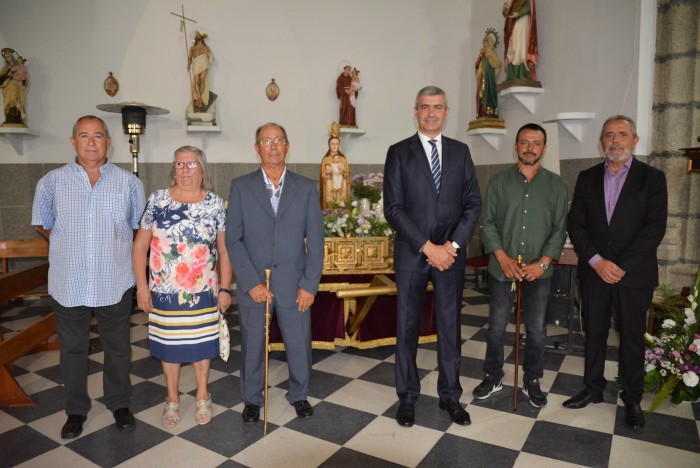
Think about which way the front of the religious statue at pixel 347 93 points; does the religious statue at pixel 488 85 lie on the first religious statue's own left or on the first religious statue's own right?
on the first religious statue's own left

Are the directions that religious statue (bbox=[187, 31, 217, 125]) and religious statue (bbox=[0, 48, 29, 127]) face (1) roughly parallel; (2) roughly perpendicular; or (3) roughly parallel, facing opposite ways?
roughly parallel

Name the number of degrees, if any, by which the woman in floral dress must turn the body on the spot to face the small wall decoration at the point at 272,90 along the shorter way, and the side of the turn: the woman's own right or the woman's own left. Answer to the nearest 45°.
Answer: approximately 180°

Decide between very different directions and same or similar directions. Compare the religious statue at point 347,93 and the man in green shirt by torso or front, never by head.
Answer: same or similar directions

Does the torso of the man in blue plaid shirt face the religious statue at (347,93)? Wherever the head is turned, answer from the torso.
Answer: no

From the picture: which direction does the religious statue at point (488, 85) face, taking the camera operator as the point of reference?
facing the viewer and to the left of the viewer

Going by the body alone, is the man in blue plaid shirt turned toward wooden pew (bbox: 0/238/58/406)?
no

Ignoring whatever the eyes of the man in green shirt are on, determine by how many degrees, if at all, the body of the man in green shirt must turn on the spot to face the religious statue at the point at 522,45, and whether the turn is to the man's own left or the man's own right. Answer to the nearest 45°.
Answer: approximately 180°

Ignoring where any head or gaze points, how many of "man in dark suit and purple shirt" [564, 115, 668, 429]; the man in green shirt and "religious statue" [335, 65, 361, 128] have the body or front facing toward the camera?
3

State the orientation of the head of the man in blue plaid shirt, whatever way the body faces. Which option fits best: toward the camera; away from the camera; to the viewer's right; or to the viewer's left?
toward the camera

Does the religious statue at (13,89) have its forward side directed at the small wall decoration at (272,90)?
no

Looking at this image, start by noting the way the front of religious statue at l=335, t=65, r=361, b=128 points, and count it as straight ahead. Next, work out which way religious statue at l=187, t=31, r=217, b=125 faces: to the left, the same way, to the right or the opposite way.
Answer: the same way

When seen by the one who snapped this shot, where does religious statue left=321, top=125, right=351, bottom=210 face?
facing the viewer

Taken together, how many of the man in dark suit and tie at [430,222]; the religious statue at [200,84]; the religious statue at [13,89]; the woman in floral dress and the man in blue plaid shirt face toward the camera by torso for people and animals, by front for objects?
5

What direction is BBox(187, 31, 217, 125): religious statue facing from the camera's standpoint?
toward the camera

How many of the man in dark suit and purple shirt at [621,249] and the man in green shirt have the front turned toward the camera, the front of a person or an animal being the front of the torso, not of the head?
2

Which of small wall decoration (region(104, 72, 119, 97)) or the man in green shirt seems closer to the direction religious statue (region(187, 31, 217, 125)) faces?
the man in green shirt

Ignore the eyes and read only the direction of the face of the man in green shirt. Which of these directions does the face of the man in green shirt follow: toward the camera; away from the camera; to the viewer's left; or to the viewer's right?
toward the camera

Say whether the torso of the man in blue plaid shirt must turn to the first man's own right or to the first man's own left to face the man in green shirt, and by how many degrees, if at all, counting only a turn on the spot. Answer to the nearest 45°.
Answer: approximately 90° to the first man's own left

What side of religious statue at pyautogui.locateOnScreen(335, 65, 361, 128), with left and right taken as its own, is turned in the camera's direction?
front
